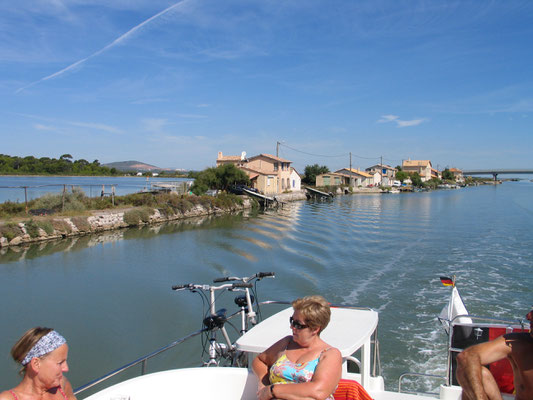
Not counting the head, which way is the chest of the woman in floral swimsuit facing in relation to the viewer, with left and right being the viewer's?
facing the viewer and to the left of the viewer

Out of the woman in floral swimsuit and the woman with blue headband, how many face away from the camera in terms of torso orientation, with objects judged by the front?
0

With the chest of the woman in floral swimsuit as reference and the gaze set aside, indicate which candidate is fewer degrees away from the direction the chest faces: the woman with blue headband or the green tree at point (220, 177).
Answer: the woman with blue headband

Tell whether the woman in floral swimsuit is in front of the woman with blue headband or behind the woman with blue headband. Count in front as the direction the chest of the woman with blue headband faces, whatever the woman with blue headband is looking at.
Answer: in front

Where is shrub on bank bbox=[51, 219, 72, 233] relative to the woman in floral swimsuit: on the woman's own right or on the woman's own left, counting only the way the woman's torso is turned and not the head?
on the woman's own right

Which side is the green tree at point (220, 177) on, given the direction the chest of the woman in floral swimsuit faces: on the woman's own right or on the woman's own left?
on the woman's own right

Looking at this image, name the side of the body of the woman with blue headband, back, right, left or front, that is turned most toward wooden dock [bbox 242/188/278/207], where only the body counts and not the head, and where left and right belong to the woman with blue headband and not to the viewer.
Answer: left

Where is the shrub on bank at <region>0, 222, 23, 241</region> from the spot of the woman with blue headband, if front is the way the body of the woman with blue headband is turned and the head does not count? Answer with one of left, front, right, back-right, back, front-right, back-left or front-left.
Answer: back-left

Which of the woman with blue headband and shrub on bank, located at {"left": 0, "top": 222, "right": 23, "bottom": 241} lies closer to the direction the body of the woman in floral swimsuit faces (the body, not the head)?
the woman with blue headband

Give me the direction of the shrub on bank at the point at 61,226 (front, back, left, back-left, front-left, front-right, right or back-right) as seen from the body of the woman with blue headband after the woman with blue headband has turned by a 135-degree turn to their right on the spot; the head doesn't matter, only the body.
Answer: right

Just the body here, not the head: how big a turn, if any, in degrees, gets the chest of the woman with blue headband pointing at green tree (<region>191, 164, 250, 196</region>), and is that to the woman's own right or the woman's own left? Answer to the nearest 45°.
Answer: approximately 90° to the woman's own left
